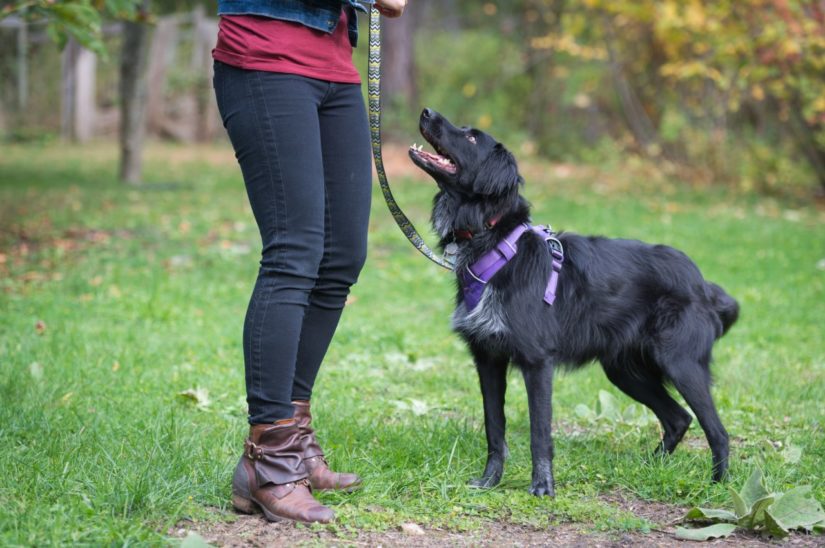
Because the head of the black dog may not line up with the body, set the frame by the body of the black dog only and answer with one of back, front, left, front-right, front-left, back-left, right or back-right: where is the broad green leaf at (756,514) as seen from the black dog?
left

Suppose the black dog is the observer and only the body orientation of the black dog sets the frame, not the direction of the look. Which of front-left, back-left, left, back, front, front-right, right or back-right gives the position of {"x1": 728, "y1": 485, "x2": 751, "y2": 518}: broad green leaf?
left

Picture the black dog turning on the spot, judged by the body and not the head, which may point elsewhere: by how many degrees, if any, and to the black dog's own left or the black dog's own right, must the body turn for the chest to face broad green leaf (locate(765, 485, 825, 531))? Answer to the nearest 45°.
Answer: approximately 90° to the black dog's own left

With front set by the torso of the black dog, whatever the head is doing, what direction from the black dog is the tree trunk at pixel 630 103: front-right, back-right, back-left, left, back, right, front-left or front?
back-right

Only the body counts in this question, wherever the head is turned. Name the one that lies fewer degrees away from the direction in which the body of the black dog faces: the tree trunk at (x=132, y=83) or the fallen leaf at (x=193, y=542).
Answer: the fallen leaf

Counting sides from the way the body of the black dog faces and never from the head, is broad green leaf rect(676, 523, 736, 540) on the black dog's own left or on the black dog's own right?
on the black dog's own left

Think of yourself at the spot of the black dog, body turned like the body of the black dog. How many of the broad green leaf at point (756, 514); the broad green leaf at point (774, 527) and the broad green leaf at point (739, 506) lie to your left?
3

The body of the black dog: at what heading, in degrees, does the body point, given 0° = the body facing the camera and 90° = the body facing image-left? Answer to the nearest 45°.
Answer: approximately 45°

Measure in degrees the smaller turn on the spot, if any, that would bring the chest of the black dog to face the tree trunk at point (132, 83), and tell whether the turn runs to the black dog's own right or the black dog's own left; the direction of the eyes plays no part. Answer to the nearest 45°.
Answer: approximately 90° to the black dog's own right
